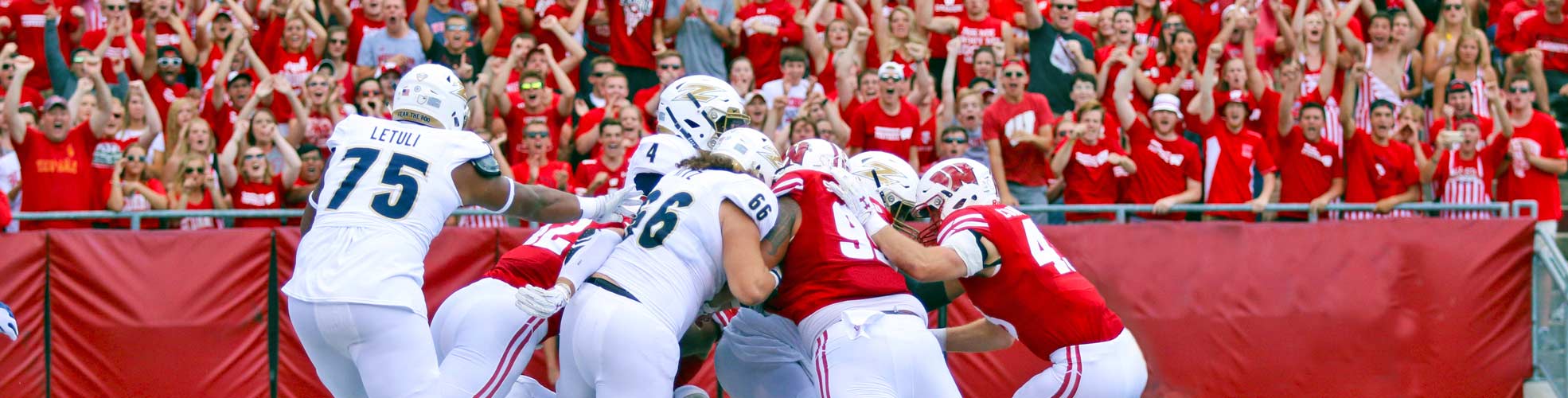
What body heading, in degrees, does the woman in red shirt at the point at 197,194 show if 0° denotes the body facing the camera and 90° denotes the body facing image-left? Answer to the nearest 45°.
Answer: approximately 0°

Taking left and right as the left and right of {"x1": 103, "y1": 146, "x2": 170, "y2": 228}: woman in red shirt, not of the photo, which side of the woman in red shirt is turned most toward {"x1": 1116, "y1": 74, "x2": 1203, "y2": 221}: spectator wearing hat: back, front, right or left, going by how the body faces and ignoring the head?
left

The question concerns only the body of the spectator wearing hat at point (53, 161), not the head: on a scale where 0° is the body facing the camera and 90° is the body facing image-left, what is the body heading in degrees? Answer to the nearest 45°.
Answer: approximately 0°

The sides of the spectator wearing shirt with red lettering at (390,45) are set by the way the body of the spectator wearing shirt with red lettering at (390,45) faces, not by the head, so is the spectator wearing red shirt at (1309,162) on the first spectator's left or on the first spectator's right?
on the first spectator's left
